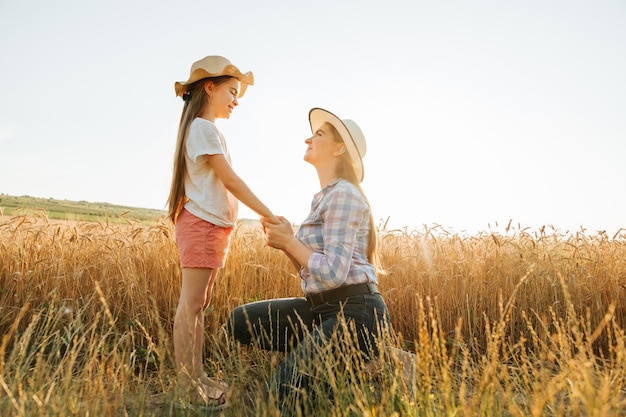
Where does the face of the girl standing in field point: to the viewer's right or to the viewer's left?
to the viewer's right

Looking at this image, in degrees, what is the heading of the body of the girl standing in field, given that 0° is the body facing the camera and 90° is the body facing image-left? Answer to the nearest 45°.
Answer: approximately 270°
